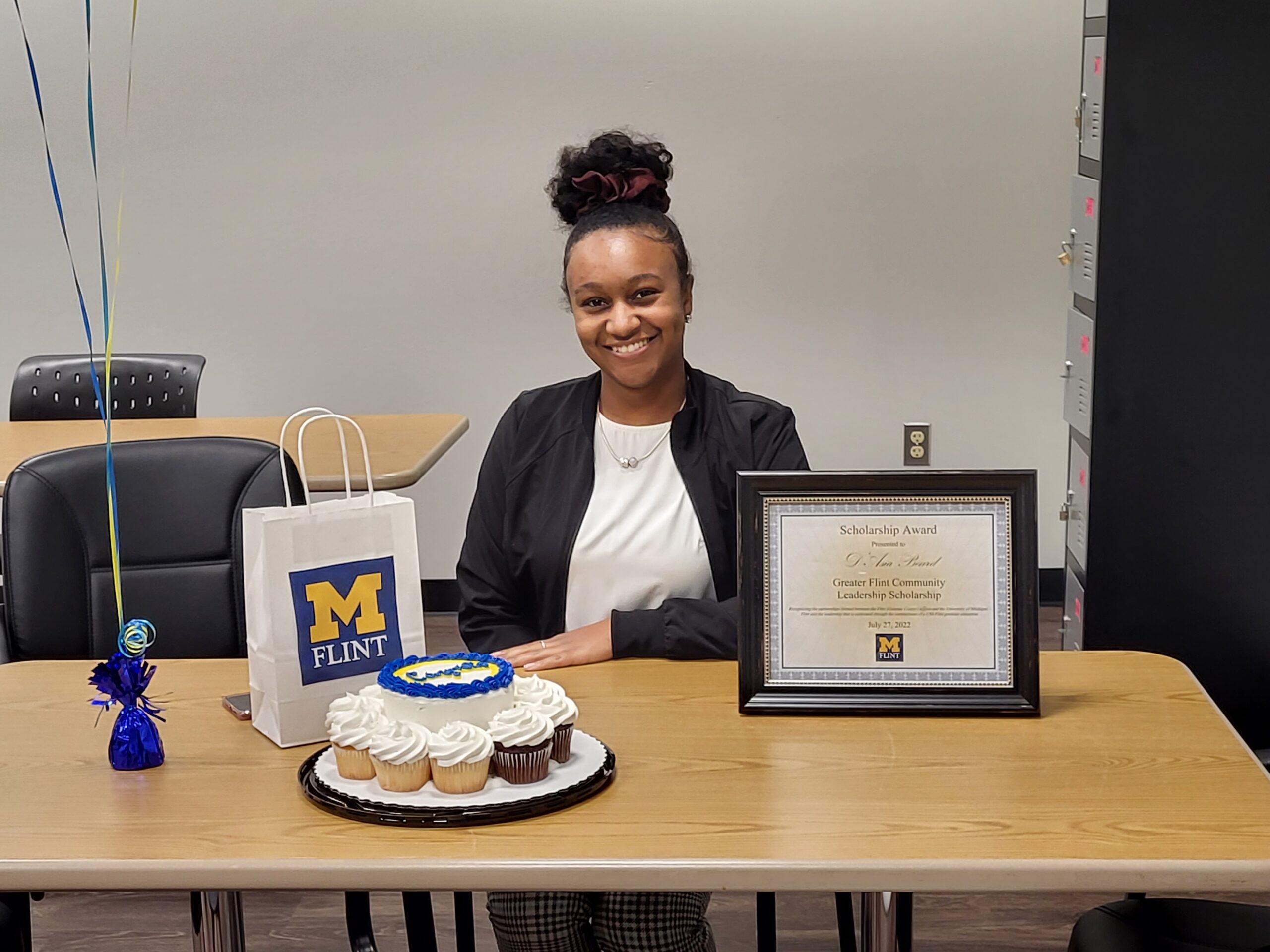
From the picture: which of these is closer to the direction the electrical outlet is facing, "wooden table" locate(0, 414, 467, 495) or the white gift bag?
the white gift bag

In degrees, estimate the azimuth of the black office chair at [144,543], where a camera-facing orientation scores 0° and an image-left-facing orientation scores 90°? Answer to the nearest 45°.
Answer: approximately 0°

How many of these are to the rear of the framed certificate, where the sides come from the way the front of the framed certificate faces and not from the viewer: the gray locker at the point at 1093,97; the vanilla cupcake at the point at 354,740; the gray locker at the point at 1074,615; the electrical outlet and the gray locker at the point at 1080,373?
4

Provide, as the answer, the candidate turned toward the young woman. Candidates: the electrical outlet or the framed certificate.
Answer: the electrical outlet

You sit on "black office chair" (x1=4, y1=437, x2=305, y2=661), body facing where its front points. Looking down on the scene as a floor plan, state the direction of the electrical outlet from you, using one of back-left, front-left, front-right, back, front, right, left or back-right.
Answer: back-left

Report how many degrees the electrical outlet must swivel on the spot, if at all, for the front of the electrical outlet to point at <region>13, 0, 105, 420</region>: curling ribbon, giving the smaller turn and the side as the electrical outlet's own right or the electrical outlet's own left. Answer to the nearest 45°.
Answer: approximately 45° to the electrical outlet's own right

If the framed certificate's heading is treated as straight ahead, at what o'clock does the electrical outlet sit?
The electrical outlet is roughly at 6 o'clock from the framed certificate.

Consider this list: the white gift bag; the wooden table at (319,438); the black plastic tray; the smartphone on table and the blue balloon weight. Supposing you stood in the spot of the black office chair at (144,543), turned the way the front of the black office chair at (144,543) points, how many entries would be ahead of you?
4

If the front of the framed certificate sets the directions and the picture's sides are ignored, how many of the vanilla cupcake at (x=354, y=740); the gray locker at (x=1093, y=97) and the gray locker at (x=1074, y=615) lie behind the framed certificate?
2
